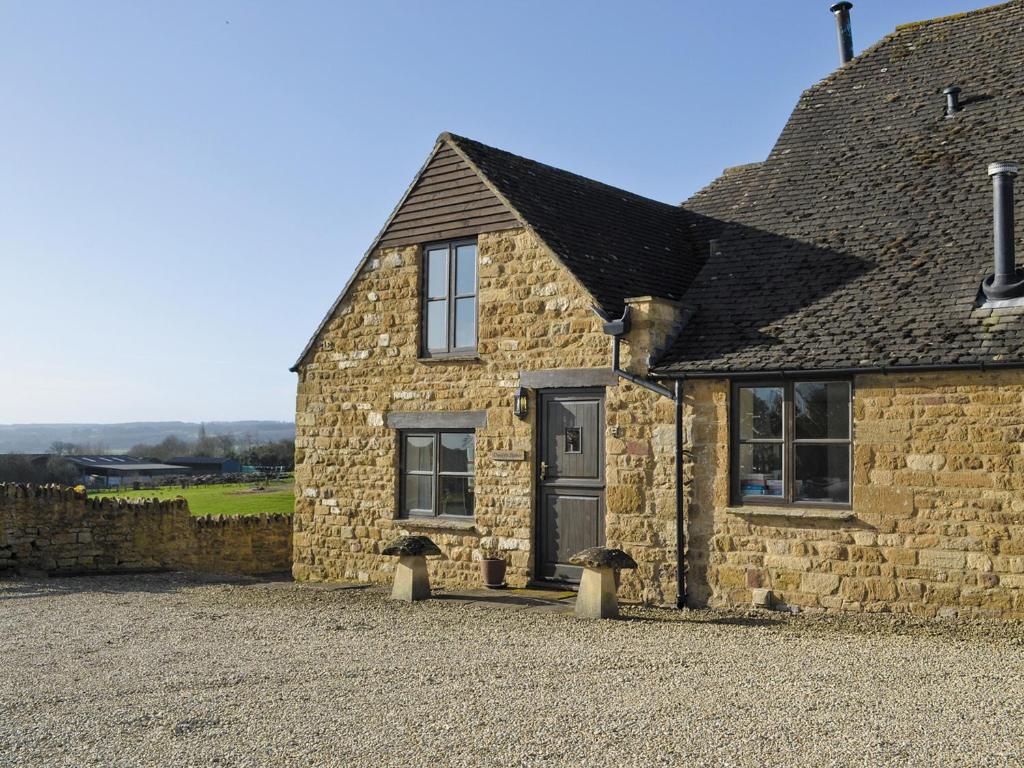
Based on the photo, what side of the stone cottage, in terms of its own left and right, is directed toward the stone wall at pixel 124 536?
right

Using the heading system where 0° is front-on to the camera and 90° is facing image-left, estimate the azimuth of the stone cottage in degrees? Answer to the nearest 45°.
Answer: approximately 0°
